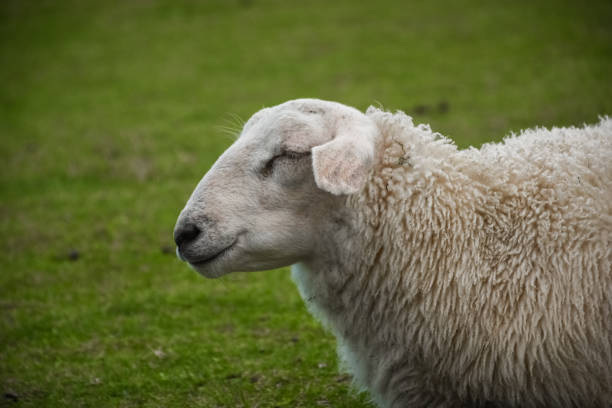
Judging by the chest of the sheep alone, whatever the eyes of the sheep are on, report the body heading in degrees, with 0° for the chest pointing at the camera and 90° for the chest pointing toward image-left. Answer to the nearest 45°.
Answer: approximately 90°
